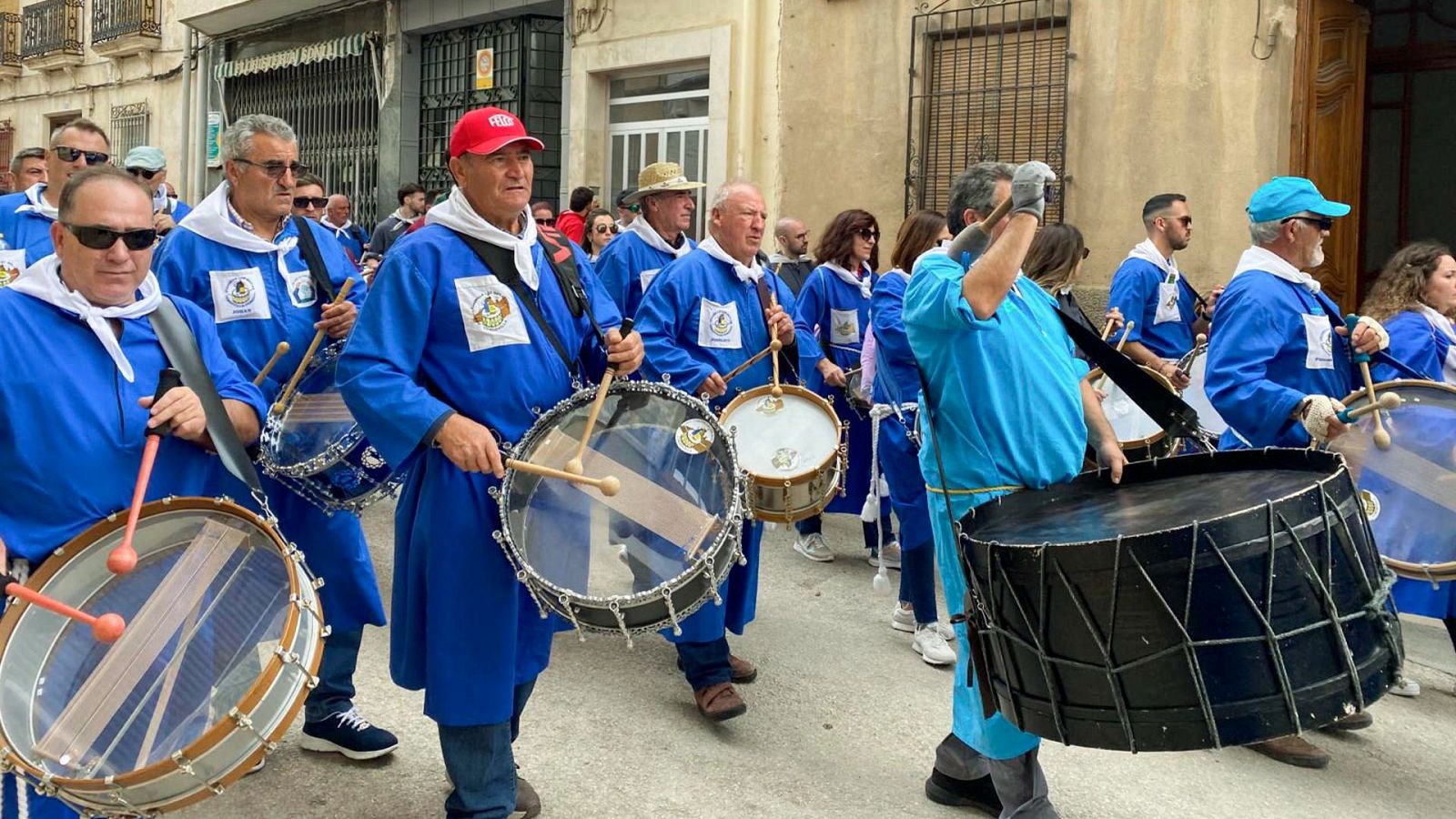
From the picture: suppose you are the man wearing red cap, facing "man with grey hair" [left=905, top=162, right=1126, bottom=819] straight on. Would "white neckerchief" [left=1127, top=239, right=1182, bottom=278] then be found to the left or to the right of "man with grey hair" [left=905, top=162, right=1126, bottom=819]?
left

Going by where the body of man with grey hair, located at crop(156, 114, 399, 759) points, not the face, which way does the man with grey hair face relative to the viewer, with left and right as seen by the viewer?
facing the viewer and to the right of the viewer

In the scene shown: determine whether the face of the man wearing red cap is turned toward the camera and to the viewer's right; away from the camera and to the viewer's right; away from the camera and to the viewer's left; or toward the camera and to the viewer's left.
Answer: toward the camera and to the viewer's right

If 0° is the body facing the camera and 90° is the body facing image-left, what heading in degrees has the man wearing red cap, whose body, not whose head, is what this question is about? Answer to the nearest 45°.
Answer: approximately 315°

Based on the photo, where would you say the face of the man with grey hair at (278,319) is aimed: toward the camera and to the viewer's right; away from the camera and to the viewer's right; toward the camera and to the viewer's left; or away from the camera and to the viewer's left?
toward the camera and to the viewer's right

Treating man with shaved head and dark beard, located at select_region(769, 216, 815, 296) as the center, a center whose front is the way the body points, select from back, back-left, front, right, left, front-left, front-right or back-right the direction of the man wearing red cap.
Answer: front-right
